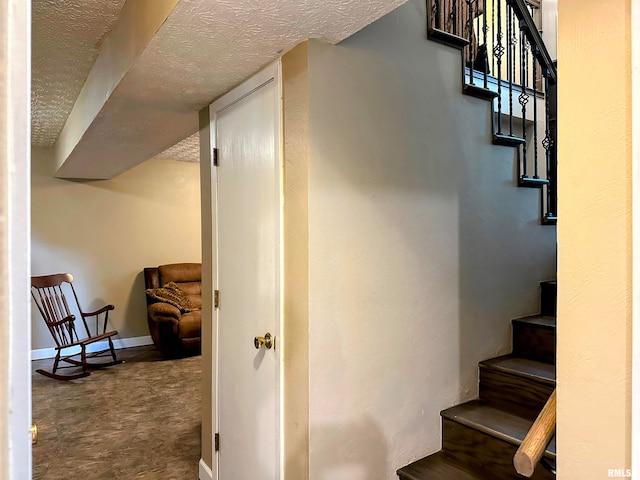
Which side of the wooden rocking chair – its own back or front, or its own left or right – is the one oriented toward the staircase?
front

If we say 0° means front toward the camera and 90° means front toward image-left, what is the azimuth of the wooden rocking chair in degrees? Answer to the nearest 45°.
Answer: approximately 315°

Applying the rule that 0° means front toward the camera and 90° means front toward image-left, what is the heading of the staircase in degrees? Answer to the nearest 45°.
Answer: approximately 45°

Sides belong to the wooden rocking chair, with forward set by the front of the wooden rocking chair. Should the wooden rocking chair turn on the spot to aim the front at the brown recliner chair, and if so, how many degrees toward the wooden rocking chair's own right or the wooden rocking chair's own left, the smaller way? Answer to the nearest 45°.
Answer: approximately 45° to the wooden rocking chair's own left

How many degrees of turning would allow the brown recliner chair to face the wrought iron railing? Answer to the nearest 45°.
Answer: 0° — it already faces it

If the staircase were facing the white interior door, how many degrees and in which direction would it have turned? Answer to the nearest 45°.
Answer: approximately 45° to its right

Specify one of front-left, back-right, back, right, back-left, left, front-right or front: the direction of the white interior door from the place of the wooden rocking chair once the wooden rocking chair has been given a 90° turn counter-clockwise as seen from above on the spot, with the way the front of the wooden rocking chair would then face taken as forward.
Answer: back-right

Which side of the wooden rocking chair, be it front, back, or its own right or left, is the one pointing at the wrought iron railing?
front
